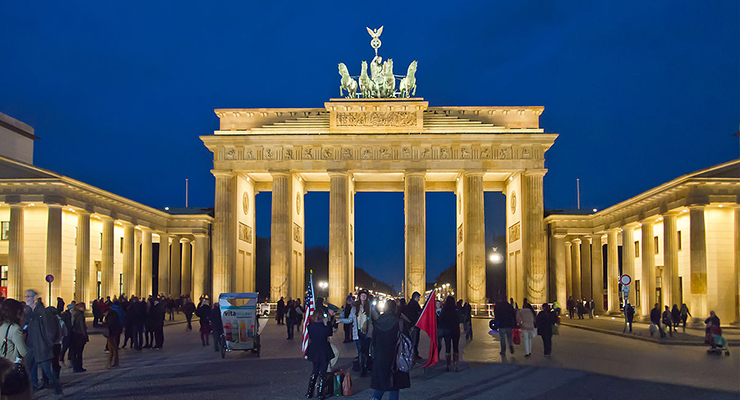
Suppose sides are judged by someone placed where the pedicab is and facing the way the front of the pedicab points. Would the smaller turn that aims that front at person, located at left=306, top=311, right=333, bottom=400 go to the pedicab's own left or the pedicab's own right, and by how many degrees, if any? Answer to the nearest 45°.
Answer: approximately 180°

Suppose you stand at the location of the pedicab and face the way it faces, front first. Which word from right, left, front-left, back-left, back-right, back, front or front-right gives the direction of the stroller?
right

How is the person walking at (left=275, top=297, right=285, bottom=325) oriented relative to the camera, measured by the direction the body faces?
away from the camera

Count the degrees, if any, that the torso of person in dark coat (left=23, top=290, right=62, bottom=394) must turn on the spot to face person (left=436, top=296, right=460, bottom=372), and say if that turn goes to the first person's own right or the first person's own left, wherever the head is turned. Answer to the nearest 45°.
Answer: approximately 135° to the first person's own left

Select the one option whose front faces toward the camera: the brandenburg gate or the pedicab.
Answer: the brandenburg gate

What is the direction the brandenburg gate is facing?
toward the camera

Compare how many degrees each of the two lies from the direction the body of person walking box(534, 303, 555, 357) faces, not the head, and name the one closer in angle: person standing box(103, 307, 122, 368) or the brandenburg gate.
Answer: the brandenburg gate

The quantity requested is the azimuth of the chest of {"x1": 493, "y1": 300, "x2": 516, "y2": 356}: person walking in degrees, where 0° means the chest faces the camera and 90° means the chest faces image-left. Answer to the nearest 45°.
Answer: approximately 180°

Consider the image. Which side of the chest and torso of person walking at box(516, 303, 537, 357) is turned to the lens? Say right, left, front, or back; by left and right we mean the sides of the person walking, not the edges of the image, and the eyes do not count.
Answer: back
